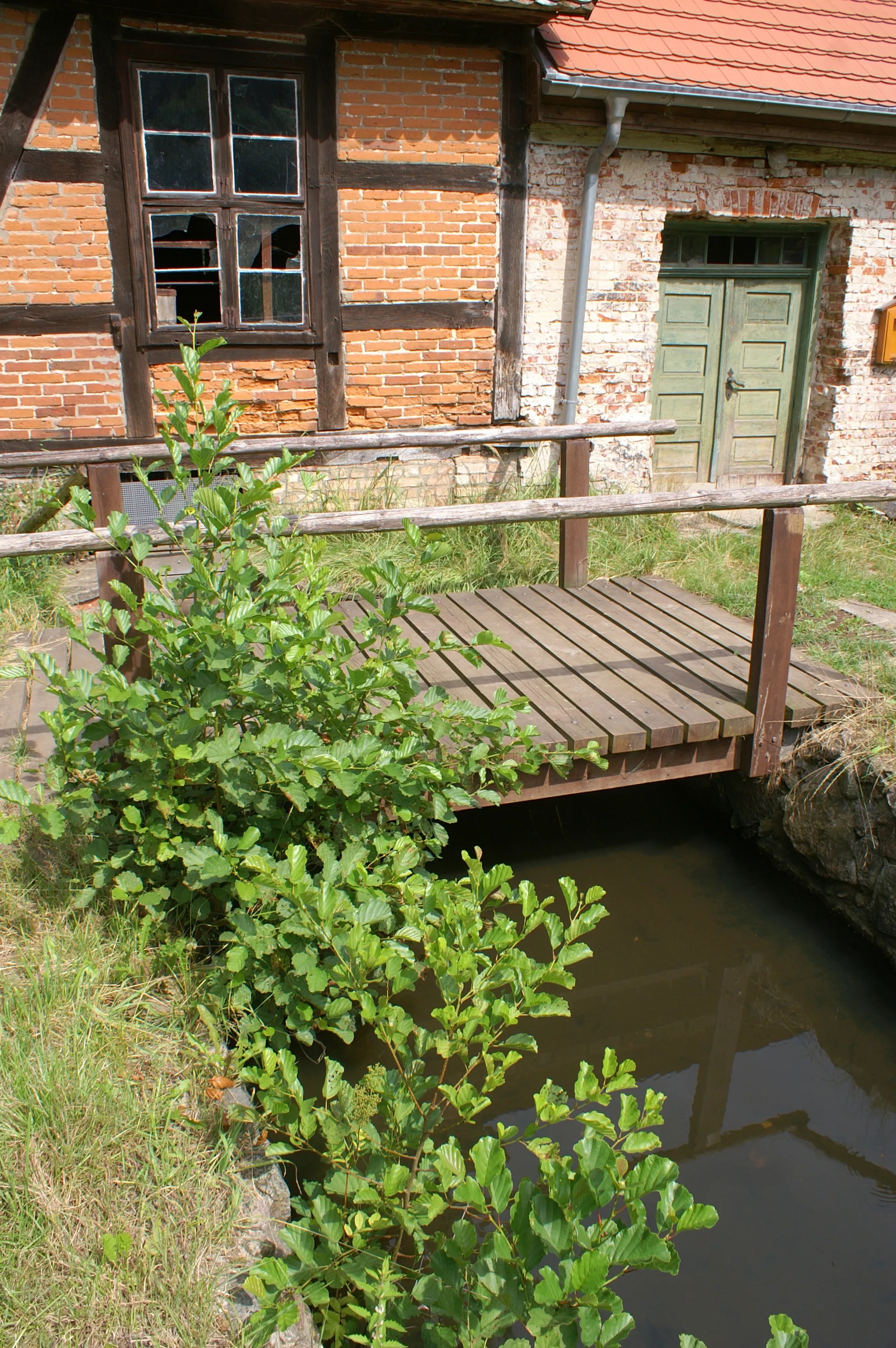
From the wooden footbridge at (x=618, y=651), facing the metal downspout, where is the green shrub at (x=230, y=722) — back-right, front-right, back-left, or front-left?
back-left

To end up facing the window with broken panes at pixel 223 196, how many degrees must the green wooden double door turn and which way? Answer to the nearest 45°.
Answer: approximately 45° to its right

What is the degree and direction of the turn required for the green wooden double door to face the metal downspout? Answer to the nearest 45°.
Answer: approximately 45° to its right

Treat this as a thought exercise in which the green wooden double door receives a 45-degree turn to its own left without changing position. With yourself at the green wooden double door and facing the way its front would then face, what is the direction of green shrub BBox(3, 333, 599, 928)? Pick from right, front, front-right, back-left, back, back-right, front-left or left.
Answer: front-right

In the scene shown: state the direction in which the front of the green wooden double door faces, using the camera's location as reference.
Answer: facing the viewer

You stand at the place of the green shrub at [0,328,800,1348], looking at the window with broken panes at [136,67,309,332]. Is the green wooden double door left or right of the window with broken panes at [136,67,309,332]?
right

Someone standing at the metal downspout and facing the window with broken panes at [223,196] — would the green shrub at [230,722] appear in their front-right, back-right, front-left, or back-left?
front-left

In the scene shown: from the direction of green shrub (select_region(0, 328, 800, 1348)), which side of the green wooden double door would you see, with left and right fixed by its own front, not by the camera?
front

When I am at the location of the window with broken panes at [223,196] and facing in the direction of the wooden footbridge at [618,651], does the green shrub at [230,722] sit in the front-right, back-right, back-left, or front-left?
front-right

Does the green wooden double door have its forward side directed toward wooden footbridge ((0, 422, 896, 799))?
yes
